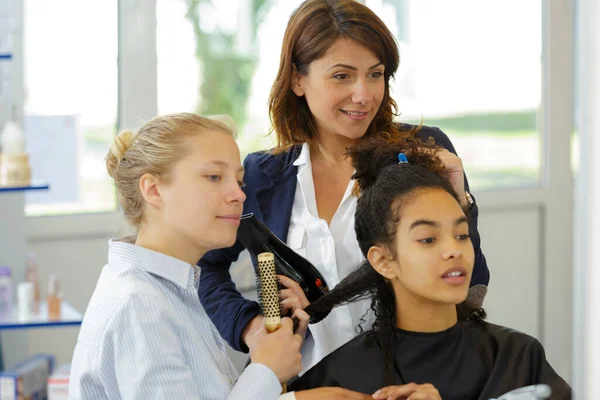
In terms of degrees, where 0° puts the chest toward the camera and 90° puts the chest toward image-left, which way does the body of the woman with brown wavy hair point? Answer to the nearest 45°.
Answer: approximately 0°

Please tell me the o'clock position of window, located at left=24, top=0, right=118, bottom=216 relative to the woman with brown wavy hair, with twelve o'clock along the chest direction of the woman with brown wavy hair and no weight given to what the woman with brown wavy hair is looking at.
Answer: The window is roughly at 5 o'clock from the woman with brown wavy hair.

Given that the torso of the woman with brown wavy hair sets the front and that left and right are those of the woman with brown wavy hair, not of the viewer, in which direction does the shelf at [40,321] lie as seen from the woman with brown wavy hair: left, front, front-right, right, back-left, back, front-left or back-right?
back-right

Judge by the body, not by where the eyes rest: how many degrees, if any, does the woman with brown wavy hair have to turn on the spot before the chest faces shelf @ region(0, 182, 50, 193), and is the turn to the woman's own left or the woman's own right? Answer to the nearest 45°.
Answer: approximately 135° to the woman's own right
